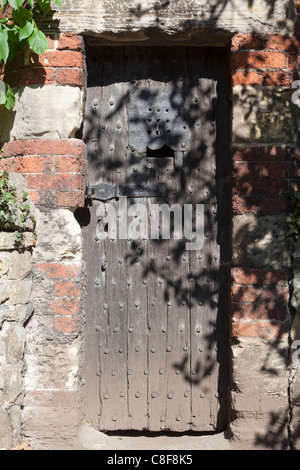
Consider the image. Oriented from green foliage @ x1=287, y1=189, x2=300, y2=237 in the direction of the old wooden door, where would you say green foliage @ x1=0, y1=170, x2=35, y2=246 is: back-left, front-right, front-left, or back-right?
front-left

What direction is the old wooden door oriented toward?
toward the camera

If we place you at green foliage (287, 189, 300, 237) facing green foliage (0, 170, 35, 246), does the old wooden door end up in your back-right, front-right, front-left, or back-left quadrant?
front-right

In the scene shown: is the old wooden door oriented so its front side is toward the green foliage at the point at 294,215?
no

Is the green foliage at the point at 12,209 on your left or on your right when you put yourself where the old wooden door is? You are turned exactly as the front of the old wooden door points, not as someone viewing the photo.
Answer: on your right
